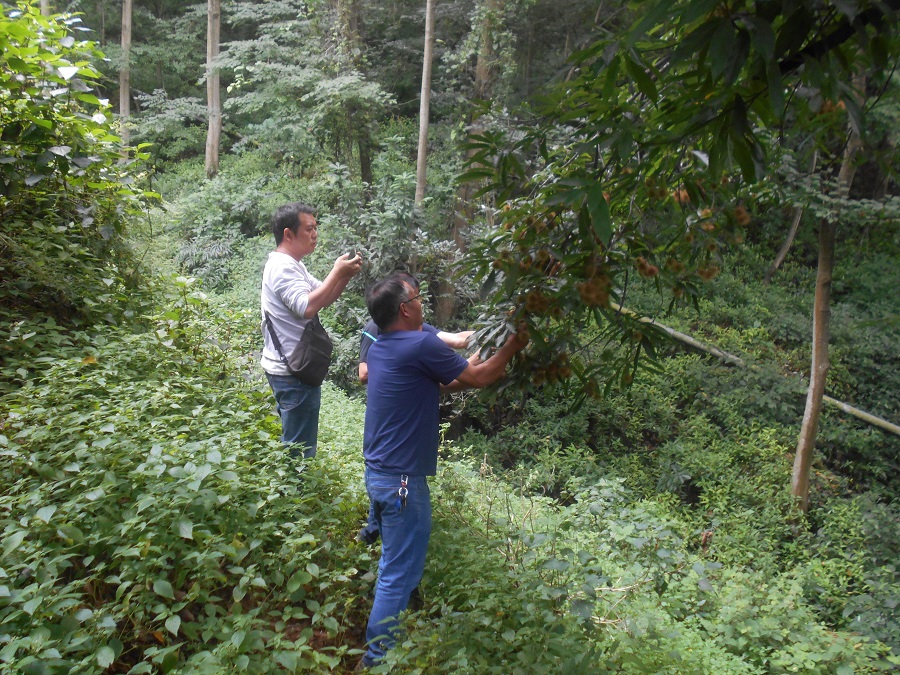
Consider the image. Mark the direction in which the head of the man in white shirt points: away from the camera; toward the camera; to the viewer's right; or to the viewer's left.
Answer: to the viewer's right

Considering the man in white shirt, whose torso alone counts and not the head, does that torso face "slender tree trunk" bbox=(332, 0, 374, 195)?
no

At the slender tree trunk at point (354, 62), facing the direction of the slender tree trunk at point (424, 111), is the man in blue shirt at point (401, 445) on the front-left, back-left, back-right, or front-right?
front-right

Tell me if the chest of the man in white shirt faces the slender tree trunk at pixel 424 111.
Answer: no

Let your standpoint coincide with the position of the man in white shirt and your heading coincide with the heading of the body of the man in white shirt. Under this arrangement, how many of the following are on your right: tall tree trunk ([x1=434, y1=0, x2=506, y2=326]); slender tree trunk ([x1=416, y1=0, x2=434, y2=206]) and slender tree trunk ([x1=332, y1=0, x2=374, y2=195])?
0

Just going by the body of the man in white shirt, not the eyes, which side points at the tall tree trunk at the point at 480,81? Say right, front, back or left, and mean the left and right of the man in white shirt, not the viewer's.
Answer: left

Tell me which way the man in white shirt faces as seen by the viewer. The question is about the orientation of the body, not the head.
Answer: to the viewer's right
